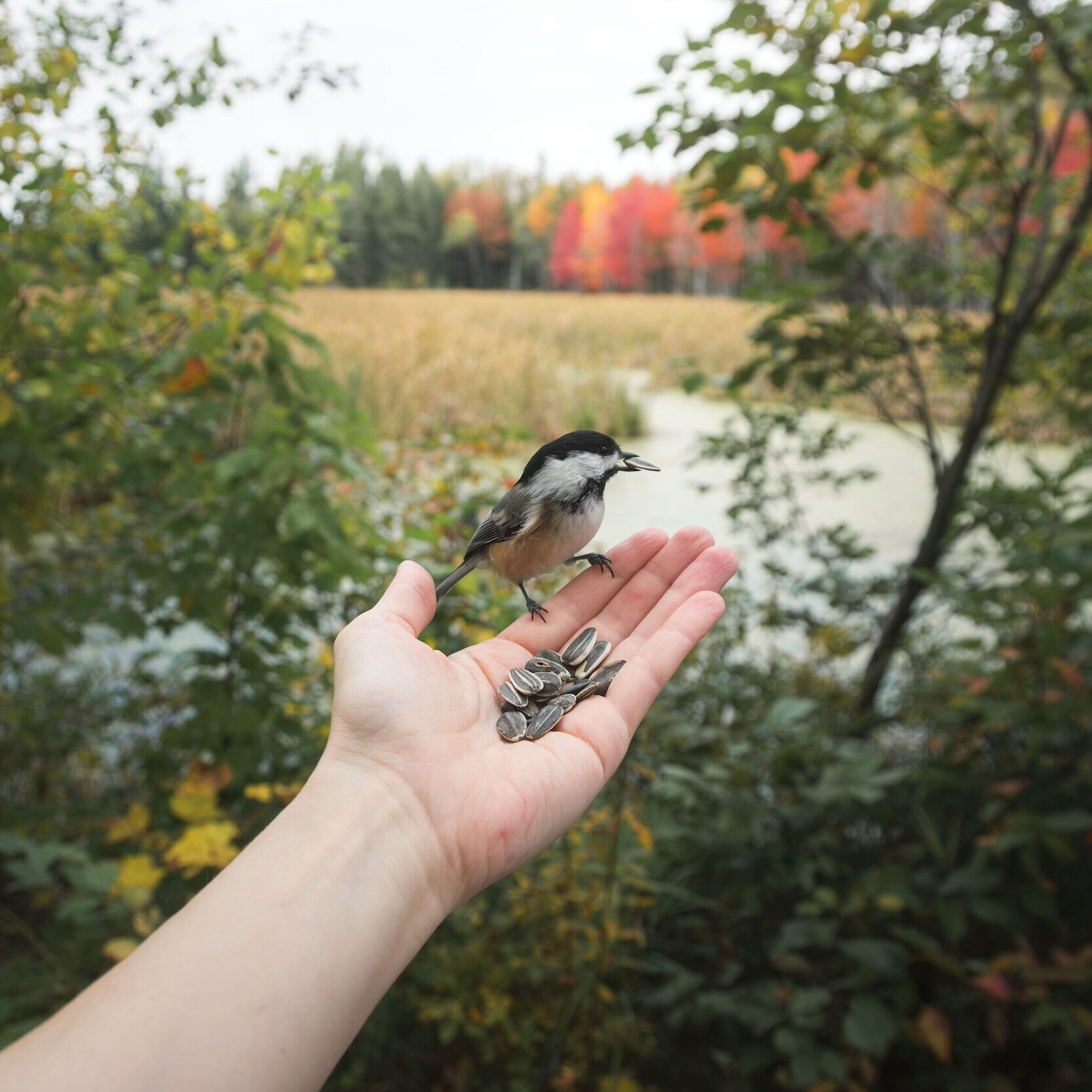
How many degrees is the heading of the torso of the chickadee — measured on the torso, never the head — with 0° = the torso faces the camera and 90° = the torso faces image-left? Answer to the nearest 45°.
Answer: approximately 270°

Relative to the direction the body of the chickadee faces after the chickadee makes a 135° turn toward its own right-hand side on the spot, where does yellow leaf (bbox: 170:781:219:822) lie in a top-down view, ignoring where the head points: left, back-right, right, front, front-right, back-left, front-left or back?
right

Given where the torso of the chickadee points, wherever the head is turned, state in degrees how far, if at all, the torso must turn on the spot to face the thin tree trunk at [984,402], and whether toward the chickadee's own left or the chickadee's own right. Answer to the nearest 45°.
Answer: approximately 45° to the chickadee's own left

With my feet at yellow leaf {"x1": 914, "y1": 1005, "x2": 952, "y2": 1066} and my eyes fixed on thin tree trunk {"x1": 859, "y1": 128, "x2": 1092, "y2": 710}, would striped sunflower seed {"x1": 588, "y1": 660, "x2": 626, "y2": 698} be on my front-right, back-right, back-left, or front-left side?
back-left

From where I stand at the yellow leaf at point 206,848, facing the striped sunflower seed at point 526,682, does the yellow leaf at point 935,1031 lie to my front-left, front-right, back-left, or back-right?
front-left
